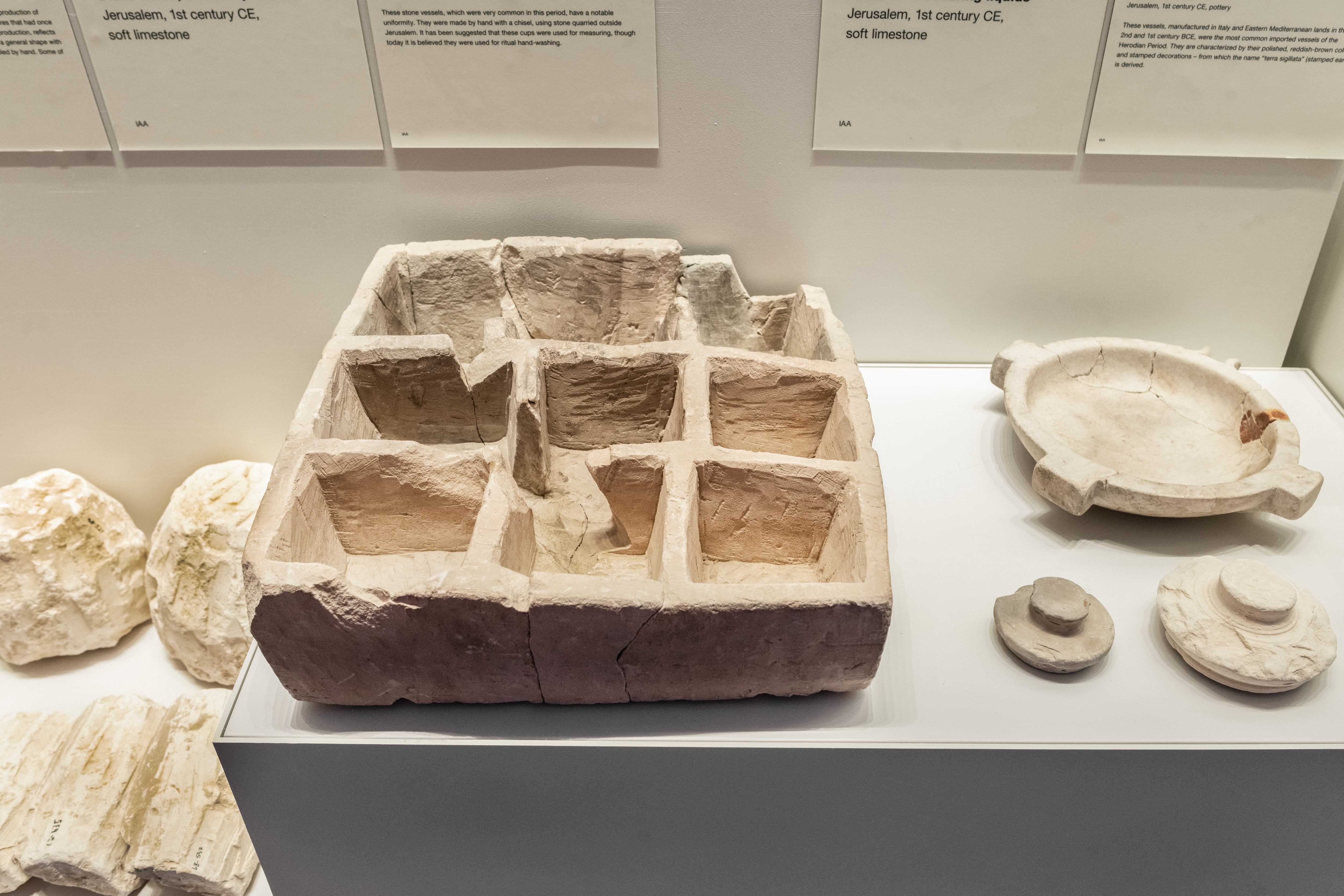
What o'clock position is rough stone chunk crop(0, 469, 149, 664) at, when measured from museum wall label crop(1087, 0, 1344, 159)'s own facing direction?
The rough stone chunk is roughly at 2 o'clock from the museum wall label.

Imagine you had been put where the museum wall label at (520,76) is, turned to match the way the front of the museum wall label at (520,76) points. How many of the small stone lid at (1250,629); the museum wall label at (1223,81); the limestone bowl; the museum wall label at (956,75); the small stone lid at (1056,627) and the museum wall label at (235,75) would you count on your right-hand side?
1

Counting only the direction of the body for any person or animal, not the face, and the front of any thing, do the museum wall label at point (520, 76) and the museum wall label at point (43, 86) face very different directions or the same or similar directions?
same or similar directions

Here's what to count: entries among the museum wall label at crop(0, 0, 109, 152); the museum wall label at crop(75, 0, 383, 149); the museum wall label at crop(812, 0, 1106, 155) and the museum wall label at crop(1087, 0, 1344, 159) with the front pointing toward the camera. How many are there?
4

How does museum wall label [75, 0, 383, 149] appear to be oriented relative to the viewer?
toward the camera

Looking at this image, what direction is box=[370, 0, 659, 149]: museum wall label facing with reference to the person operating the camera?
facing the viewer

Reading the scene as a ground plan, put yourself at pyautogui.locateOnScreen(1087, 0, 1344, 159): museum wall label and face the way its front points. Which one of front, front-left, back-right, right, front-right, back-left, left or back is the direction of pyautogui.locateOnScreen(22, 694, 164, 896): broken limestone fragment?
front-right

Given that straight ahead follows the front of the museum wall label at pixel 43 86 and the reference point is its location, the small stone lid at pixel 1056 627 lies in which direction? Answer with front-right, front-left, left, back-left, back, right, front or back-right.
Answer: front-left
